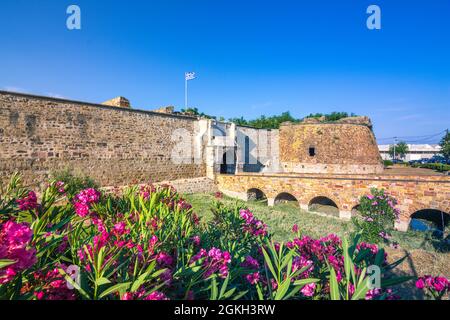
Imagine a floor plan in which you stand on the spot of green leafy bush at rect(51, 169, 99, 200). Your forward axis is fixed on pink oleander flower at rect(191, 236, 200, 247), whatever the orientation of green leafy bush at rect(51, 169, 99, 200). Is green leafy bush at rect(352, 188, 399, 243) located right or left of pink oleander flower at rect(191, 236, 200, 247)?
left

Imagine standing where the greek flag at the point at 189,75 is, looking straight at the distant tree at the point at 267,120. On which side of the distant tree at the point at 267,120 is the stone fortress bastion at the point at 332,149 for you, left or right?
right

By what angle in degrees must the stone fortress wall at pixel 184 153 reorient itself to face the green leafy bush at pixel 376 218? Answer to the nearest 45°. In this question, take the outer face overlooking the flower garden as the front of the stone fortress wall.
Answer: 0° — it already faces it

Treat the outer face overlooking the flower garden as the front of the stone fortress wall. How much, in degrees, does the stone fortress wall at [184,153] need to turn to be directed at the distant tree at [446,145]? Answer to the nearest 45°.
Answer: approximately 90° to its left

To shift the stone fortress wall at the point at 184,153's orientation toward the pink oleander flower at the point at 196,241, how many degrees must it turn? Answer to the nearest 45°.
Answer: approximately 45° to its right

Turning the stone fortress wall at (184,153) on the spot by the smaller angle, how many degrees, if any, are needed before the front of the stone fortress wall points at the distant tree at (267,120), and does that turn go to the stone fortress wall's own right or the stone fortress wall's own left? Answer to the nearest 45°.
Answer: approximately 135° to the stone fortress wall's own left

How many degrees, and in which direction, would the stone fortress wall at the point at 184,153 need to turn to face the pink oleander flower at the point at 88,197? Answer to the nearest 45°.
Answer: approximately 45° to its right

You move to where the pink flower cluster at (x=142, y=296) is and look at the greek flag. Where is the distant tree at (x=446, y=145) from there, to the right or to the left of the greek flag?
right
